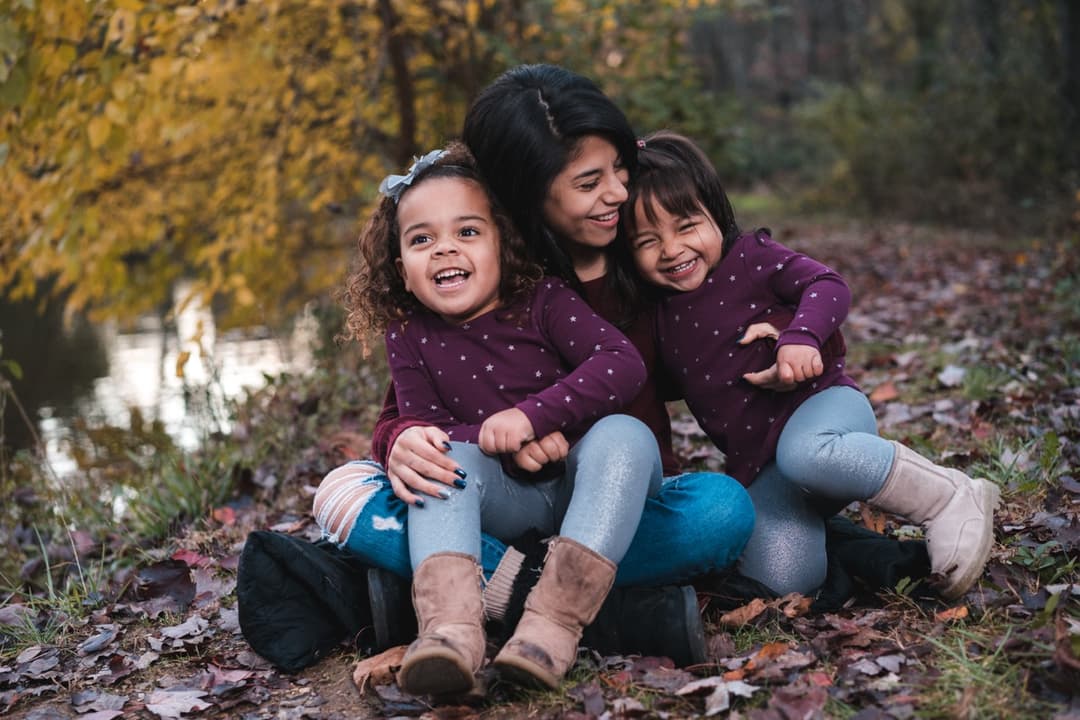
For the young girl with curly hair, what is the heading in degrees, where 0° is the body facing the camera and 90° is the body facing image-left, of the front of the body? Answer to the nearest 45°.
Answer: approximately 0°

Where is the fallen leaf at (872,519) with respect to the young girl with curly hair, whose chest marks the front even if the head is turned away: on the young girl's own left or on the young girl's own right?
on the young girl's own left

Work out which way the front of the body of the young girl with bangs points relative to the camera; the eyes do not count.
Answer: toward the camera

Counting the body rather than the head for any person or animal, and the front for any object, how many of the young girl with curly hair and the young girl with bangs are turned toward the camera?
2

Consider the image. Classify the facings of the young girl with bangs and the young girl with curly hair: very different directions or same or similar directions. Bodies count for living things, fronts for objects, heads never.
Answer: same or similar directions

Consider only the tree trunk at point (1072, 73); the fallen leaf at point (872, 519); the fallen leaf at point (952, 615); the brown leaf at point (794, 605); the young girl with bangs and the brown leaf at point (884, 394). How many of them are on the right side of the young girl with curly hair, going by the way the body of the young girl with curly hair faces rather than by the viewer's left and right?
0

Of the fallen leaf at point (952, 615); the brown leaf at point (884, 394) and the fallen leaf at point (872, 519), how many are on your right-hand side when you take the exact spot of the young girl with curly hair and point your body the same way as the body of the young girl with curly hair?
0

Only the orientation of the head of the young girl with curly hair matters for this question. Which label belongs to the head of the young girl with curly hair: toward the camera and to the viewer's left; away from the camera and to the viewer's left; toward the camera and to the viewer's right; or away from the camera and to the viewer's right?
toward the camera and to the viewer's left

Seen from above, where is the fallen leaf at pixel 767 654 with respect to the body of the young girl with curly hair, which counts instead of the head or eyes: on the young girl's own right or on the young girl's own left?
on the young girl's own left

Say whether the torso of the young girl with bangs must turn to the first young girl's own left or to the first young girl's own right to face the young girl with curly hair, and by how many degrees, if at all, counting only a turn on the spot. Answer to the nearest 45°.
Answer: approximately 45° to the first young girl's own right

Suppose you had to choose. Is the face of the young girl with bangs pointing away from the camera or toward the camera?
toward the camera

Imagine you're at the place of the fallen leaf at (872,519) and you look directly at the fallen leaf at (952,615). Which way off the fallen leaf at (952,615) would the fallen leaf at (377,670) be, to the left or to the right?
right
